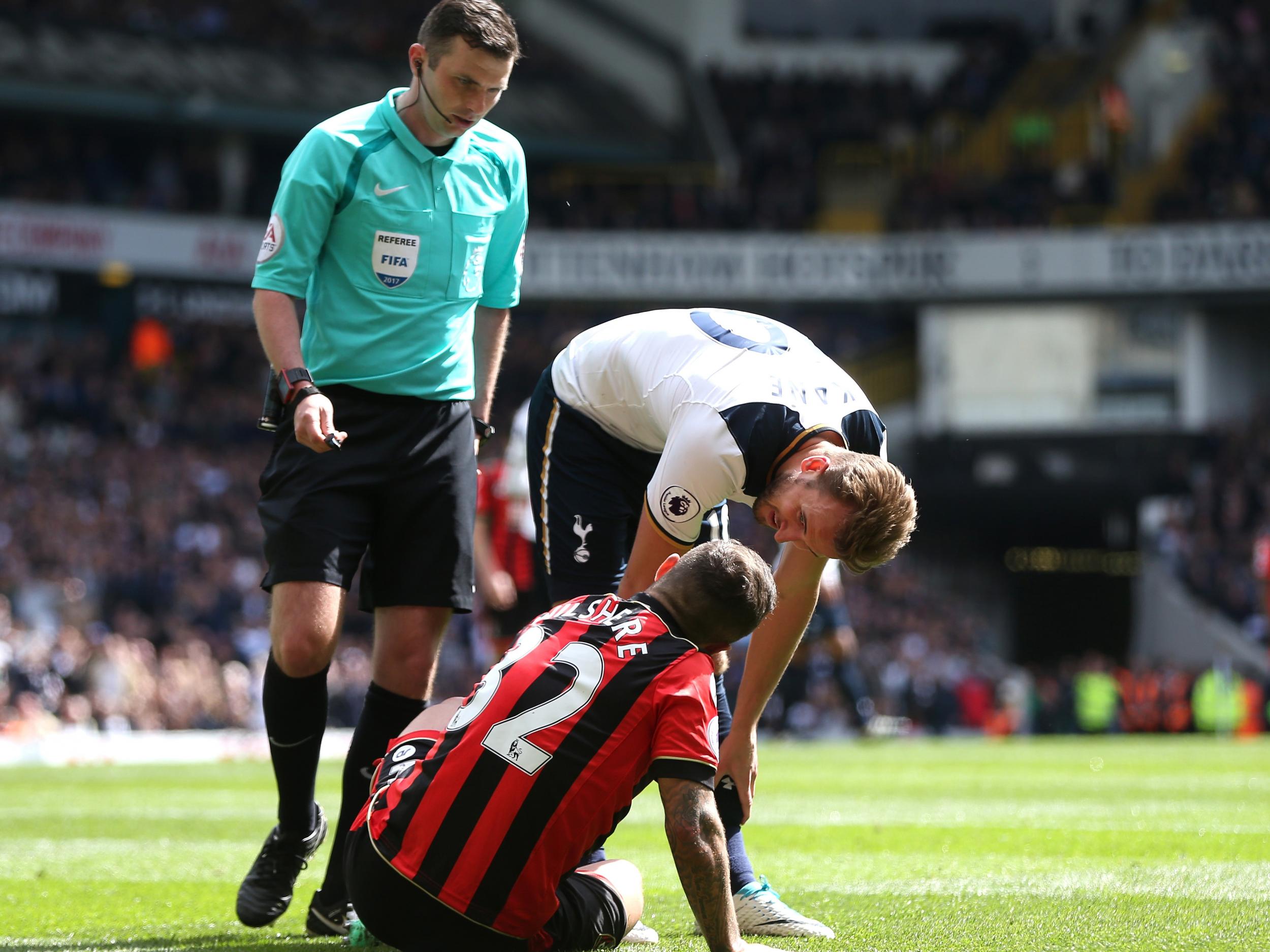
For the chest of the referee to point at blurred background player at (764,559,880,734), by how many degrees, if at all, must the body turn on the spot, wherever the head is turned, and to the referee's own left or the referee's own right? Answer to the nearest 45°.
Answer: approximately 135° to the referee's own left

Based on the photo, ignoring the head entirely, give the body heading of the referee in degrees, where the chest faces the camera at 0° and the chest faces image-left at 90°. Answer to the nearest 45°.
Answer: approximately 315°

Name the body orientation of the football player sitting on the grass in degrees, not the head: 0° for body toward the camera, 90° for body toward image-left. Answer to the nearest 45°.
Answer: approximately 225°

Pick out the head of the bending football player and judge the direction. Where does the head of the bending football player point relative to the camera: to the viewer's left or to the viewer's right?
to the viewer's left

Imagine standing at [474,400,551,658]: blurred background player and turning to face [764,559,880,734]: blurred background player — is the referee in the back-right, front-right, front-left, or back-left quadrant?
back-right

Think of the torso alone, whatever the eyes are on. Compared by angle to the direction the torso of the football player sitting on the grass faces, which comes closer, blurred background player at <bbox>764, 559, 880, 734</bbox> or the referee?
the blurred background player

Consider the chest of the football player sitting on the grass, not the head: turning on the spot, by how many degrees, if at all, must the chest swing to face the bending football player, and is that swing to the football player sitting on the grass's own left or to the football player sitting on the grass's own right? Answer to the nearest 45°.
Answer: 0° — they already face them

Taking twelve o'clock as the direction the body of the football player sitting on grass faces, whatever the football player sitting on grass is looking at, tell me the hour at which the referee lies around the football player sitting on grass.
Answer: The referee is roughly at 10 o'clock from the football player sitting on grass.

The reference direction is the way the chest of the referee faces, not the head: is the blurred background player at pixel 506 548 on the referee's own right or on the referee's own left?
on the referee's own left
